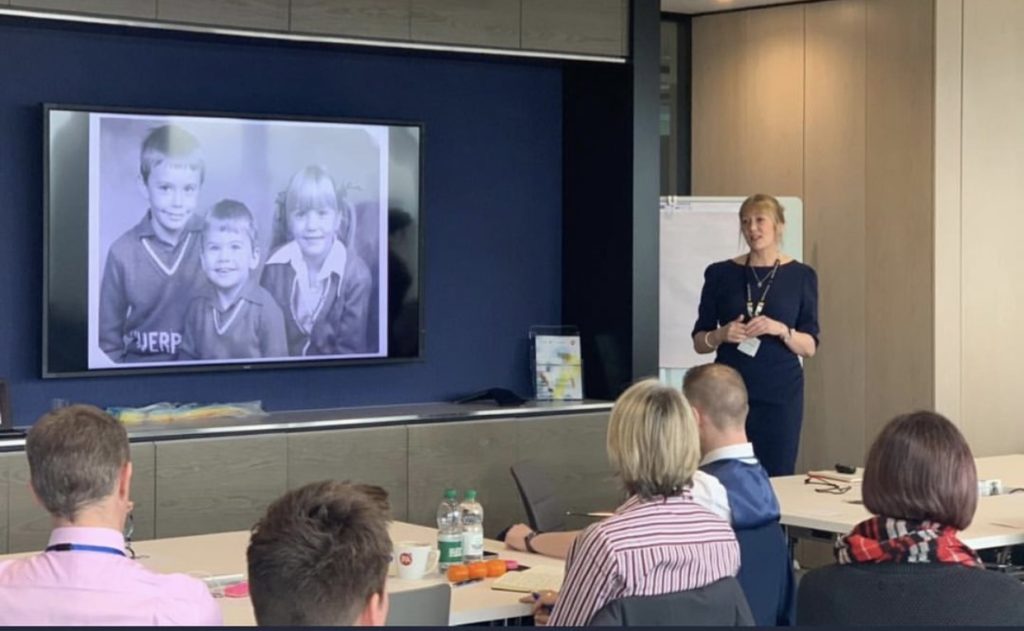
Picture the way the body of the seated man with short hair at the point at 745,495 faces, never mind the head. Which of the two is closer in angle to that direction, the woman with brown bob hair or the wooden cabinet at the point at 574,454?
the wooden cabinet

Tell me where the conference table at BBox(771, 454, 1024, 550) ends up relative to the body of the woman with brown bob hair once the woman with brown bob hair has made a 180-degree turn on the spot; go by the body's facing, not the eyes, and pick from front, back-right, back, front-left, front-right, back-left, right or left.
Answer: back

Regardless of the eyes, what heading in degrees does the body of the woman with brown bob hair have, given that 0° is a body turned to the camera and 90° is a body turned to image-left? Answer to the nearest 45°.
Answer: approximately 180°

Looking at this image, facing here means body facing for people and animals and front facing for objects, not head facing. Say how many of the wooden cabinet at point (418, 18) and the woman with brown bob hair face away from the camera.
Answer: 1

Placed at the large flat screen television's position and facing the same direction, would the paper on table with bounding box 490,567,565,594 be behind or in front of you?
in front

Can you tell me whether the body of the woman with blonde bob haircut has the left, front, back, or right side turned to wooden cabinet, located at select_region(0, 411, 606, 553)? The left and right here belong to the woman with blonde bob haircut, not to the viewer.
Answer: front

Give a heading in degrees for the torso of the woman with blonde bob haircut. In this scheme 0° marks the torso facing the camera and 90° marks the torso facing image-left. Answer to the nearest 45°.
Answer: approximately 135°

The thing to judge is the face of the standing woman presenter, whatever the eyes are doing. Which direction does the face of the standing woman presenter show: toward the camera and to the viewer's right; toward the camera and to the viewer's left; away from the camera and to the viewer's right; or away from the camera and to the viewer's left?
toward the camera and to the viewer's left

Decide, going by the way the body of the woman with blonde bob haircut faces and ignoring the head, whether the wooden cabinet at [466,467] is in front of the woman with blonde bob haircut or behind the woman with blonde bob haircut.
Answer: in front

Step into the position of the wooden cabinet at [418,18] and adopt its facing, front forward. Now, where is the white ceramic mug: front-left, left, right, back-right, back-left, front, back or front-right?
front-right

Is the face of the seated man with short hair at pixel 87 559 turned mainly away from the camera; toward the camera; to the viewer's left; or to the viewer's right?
away from the camera

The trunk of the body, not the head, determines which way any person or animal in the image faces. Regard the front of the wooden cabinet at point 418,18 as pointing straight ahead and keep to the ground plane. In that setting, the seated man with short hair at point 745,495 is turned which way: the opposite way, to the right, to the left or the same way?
the opposite way

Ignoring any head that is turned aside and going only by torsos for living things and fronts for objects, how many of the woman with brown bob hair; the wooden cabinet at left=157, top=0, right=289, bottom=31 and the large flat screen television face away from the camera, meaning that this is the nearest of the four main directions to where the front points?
1
